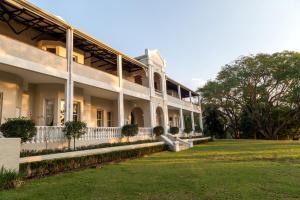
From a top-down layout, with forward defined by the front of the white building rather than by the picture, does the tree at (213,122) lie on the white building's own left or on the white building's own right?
on the white building's own left

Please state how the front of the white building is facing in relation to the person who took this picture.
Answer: facing the viewer and to the right of the viewer

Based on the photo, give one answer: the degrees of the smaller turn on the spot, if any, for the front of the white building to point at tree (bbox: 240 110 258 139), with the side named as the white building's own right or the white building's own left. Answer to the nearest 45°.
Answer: approximately 90° to the white building's own left

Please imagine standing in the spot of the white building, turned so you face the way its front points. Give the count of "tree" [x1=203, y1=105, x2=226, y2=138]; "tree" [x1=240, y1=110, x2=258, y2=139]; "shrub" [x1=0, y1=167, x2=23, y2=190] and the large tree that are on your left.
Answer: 3
